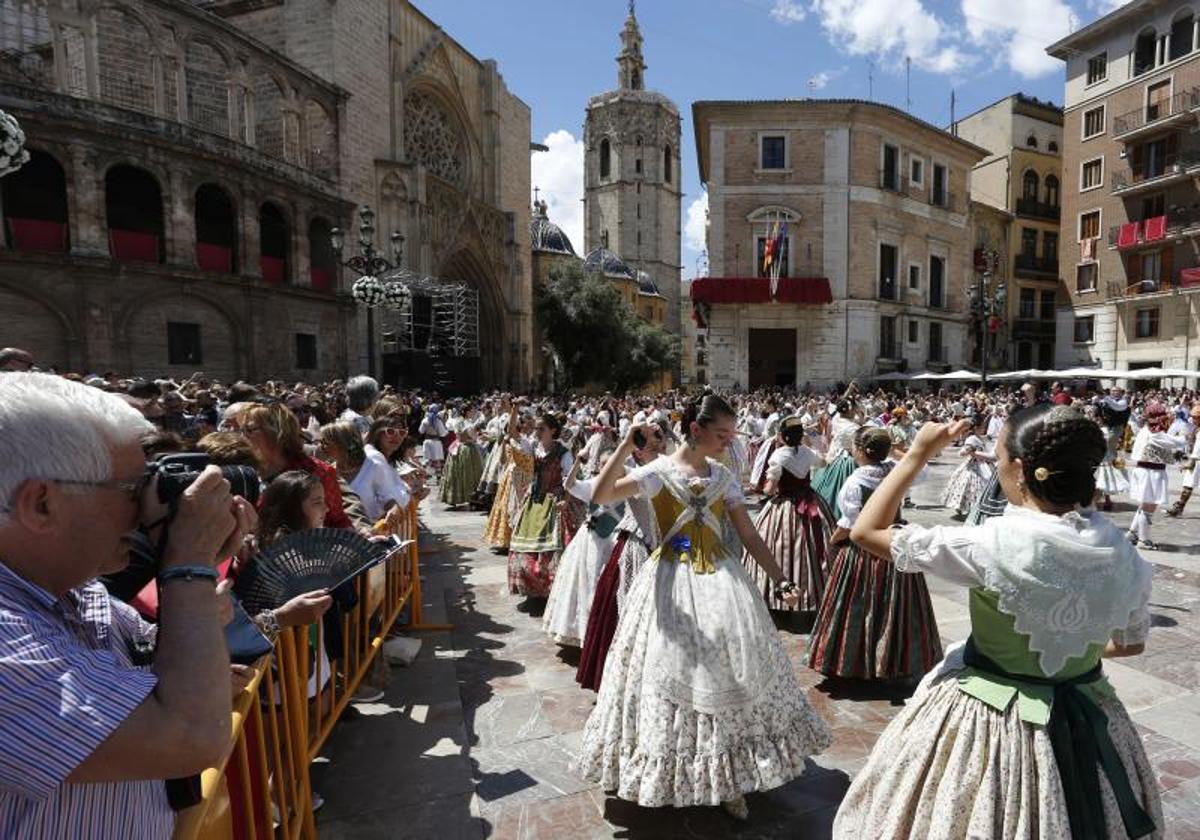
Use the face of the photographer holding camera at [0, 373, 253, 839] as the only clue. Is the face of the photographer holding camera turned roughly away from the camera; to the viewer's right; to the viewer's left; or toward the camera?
to the viewer's right

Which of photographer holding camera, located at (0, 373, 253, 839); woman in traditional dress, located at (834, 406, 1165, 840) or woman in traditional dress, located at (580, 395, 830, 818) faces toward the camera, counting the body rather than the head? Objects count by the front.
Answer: woman in traditional dress, located at (580, 395, 830, 818)

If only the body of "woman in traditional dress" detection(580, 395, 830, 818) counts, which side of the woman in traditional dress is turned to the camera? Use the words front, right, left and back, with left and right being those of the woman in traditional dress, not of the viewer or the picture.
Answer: front

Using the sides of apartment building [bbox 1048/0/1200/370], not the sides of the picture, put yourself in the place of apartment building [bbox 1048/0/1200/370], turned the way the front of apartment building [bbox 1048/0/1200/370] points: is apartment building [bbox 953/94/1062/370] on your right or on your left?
on your right

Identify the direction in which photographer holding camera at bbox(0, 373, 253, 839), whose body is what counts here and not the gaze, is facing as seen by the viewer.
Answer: to the viewer's right

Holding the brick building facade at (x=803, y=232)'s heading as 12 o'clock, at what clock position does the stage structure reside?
The stage structure is roughly at 2 o'clock from the brick building facade.

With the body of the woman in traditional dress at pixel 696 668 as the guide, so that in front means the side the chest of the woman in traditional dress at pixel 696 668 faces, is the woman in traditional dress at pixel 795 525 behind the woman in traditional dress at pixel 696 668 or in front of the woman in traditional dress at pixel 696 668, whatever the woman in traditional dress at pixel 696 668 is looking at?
behind

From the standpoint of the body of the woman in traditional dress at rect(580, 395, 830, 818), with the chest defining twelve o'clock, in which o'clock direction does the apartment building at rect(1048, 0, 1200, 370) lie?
The apartment building is roughly at 7 o'clock from the woman in traditional dress.

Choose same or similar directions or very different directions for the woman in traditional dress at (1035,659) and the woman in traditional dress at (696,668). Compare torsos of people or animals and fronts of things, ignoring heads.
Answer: very different directions

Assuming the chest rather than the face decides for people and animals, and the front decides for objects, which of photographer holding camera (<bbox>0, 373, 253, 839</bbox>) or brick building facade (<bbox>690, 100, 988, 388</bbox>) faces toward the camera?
the brick building facade

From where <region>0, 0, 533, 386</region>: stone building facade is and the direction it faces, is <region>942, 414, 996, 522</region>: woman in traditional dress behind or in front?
in front

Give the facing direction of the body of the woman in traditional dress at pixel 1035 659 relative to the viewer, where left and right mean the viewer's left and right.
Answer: facing away from the viewer and to the left of the viewer

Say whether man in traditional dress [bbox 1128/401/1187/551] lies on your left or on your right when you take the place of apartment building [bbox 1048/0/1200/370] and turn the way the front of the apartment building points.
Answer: on your left

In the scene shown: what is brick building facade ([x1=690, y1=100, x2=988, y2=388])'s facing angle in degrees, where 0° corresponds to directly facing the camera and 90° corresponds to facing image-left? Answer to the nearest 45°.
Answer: approximately 0°

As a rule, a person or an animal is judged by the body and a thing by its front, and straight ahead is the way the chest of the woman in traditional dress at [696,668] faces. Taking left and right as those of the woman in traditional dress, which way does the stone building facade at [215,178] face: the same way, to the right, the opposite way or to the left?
to the left
